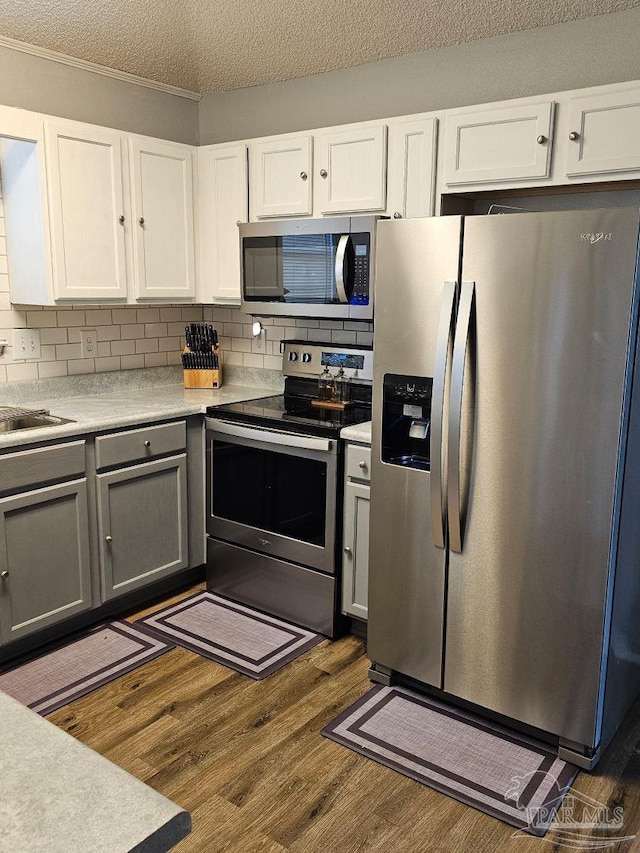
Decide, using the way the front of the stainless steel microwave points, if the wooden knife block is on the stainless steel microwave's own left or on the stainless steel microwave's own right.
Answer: on the stainless steel microwave's own right

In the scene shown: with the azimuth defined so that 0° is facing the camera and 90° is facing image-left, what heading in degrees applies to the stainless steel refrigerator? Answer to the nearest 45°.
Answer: approximately 45°

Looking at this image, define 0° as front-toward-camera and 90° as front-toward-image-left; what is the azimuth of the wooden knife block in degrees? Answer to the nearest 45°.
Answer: approximately 0°

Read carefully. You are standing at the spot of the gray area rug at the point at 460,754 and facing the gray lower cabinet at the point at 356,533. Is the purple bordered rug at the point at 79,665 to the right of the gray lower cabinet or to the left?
left

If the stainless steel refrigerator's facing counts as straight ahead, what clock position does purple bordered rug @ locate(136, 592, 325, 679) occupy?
The purple bordered rug is roughly at 2 o'clock from the stainless steel refrigerator.
